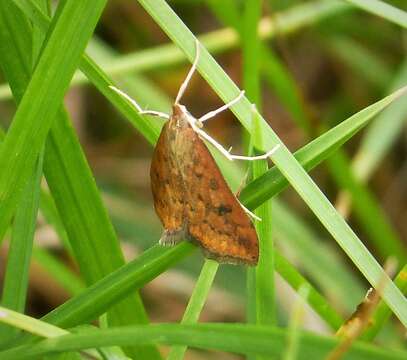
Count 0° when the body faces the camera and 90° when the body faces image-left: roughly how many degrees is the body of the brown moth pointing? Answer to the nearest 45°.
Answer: approximately 180°

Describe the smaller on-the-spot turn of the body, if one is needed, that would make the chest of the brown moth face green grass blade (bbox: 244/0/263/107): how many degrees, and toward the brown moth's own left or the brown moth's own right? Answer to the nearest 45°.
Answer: approximately 45° to the brown moth's own right

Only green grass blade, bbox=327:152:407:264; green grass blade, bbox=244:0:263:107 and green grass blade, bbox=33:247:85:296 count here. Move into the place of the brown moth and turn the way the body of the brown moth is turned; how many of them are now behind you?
0

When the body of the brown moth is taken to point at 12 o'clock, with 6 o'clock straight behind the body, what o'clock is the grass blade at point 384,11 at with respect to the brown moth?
The grass blade is roughly at 3 o'clock from the brown moth.
